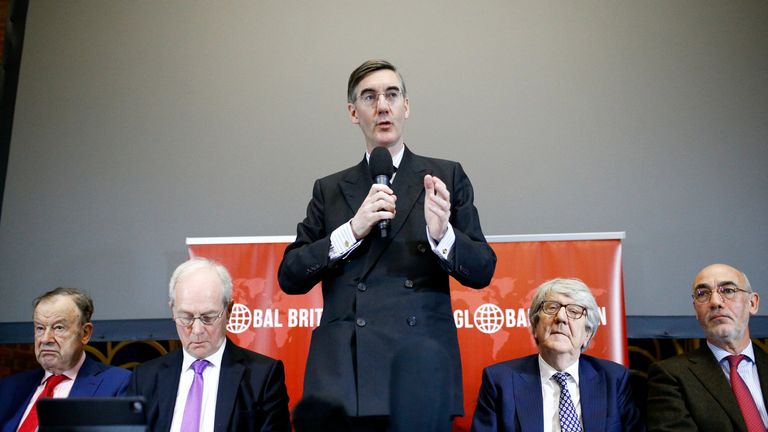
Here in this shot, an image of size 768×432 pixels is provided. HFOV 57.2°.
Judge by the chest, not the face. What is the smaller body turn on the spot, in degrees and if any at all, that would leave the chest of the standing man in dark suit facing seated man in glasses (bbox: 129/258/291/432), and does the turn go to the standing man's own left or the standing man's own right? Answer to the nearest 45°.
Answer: approximately 135° to the standing man's own right

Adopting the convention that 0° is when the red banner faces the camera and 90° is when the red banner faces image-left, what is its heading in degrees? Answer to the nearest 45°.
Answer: approximately 0°

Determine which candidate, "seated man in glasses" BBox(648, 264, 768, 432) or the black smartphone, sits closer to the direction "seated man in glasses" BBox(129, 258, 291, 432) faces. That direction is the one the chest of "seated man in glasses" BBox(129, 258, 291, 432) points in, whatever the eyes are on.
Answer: the black smartphone

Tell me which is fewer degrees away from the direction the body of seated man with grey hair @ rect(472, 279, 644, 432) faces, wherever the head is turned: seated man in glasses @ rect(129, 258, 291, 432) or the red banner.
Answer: the seated man in glasses

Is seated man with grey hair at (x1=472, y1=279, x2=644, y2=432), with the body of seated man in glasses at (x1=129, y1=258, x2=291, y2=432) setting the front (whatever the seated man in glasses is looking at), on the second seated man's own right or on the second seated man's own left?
on the second seated man's own left

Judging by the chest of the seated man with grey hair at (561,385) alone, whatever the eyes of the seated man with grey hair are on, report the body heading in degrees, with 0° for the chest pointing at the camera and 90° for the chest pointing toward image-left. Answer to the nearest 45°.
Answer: approximately 0°

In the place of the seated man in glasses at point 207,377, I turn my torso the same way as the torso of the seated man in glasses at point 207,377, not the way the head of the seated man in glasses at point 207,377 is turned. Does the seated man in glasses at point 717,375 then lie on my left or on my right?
on my left
